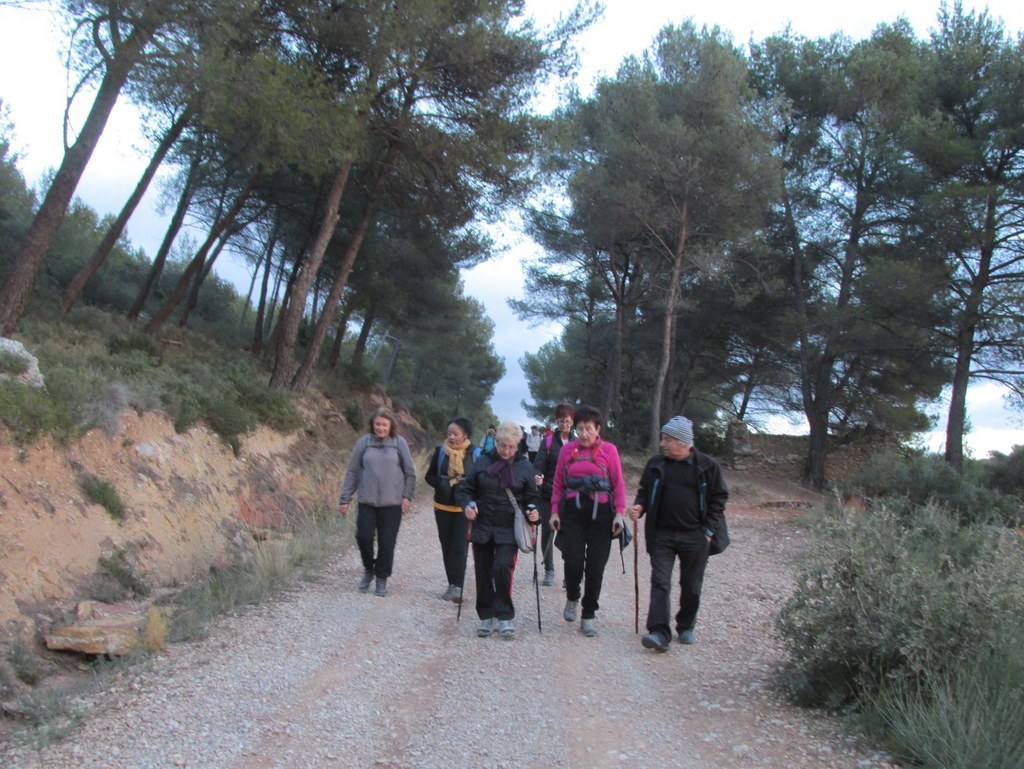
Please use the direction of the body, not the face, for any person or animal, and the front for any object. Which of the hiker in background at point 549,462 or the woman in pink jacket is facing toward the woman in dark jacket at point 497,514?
the hiker in background

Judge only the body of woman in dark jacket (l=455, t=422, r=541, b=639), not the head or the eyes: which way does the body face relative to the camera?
toward the camera

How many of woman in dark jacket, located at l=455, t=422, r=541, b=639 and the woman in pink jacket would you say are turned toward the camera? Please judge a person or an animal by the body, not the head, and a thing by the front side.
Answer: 2

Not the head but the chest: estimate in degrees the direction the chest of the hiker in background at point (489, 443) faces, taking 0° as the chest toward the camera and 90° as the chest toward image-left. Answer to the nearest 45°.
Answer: approximately 0°

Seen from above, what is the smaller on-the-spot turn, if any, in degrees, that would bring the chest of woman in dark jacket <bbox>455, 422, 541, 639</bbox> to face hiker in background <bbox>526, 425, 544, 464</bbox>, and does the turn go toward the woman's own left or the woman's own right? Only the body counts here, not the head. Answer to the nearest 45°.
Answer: approximately 180°

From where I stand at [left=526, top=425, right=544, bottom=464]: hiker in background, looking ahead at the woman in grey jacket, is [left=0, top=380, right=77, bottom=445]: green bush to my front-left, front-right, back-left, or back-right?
front-right

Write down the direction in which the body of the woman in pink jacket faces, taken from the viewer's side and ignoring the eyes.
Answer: toward the camera

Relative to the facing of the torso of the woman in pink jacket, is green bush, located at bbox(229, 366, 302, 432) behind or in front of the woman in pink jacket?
behind

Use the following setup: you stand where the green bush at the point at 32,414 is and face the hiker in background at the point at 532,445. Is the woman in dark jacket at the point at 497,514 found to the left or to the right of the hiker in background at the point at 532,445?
right

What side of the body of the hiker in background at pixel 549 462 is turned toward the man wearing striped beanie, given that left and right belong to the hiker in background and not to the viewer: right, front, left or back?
front

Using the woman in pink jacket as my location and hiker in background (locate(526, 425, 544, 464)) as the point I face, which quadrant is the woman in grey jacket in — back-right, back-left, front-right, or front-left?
front-left
